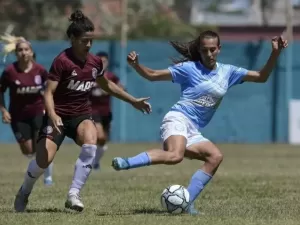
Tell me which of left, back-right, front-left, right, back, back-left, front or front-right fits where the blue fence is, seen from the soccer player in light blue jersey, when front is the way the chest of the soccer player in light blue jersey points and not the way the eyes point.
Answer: back-left

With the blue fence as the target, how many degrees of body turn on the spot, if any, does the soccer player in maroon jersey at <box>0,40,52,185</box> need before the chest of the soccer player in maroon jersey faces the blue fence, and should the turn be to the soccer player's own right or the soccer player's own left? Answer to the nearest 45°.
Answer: approximately 135° to the soccer player's own left

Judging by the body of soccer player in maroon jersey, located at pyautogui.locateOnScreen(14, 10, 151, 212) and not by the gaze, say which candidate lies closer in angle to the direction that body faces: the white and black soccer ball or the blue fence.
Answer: the white and black soccer ball

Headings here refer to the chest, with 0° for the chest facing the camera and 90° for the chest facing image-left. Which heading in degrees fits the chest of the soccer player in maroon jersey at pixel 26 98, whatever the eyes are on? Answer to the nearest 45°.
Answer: approximately 0°

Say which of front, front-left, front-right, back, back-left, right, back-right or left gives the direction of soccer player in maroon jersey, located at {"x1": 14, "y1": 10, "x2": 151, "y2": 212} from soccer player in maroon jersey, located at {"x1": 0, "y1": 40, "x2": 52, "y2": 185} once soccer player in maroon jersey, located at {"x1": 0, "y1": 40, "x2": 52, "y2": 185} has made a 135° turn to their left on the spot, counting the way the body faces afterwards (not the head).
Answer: back-right

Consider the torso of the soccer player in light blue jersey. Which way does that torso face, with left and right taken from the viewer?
facing the viewer and to the right of the viewer

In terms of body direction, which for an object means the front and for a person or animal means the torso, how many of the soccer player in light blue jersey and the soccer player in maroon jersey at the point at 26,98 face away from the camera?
0
